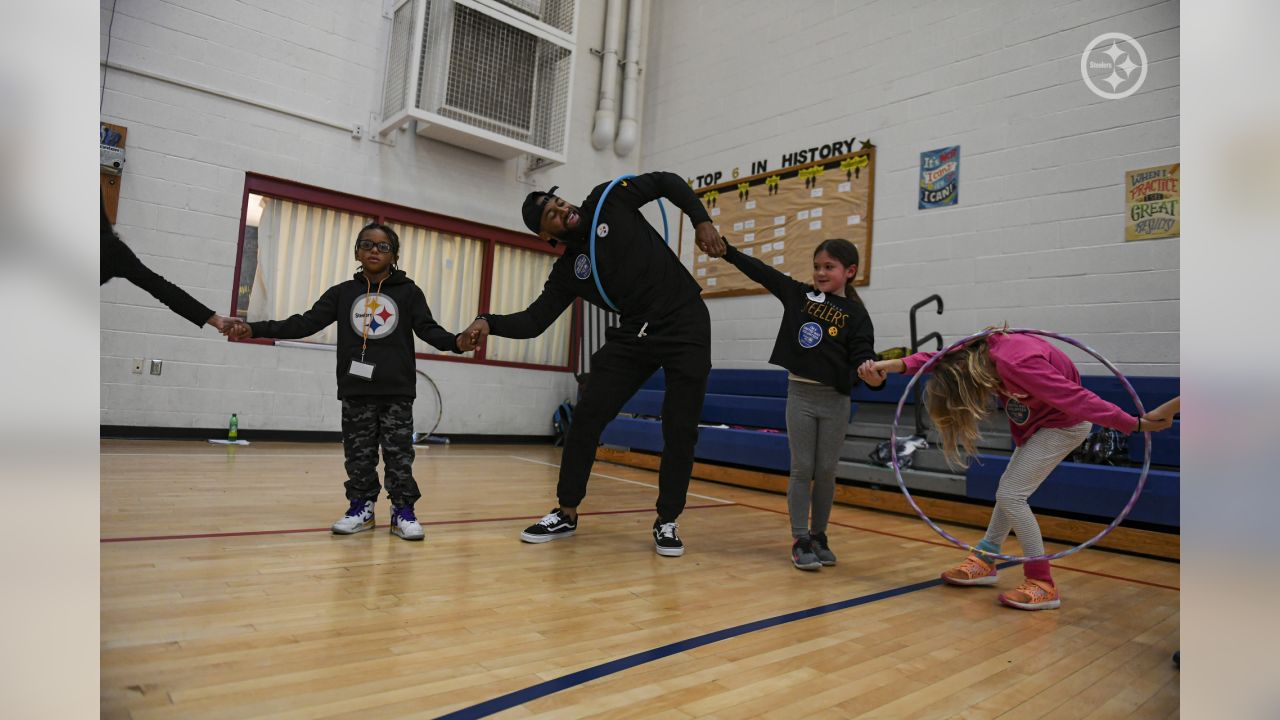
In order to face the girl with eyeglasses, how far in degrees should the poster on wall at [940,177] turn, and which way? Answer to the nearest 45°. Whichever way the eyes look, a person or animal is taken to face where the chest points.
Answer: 0° — it already faces them

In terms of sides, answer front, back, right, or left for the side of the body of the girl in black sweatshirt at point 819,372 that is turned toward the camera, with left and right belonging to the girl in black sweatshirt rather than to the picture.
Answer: front

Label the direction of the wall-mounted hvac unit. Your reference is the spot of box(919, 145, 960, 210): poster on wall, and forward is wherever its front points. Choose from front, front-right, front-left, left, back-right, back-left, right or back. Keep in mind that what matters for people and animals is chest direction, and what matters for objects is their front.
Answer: front-right

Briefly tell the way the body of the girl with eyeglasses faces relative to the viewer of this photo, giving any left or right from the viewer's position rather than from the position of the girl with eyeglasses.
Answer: facing the viewer

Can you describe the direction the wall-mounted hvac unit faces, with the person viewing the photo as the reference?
facing the viewer and to the right of the viewer

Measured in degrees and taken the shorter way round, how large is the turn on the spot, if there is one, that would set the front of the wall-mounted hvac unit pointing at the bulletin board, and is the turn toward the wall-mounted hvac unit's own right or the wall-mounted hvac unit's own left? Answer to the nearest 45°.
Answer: approximately 45° to the wall-mounted hvac unit's own left

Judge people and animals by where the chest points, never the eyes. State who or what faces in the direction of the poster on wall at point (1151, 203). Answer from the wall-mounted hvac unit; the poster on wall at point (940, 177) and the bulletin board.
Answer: the wall-mounted hvac unit

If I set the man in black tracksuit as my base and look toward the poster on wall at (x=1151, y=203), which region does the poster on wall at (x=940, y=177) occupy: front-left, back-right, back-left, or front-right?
front-left

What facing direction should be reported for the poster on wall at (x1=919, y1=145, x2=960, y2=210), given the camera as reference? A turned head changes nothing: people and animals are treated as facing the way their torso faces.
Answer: facing the viewer and to the left of the viewer

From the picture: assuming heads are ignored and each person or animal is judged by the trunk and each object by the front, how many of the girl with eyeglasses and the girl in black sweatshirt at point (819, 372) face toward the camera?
2

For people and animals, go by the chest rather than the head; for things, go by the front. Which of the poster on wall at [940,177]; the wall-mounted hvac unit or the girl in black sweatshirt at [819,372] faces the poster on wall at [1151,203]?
the wall-mounted hvac unit

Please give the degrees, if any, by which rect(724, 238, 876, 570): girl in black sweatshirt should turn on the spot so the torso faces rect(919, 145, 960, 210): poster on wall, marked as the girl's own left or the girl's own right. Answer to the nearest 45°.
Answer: approximately 180°

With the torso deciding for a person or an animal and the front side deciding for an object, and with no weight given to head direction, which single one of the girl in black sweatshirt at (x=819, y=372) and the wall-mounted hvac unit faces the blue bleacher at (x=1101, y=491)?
the wall-mounted hvac unit

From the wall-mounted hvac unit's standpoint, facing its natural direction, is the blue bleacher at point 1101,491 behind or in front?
in front

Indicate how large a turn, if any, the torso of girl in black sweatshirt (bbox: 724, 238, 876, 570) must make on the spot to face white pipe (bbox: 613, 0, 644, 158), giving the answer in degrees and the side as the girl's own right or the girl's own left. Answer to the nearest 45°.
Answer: approximately 135° to the girl's own right

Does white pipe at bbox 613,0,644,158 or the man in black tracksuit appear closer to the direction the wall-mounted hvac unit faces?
the man in black tracksuit

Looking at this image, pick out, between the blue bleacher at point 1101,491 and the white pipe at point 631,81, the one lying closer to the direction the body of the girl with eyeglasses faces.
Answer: the blue bleacher
